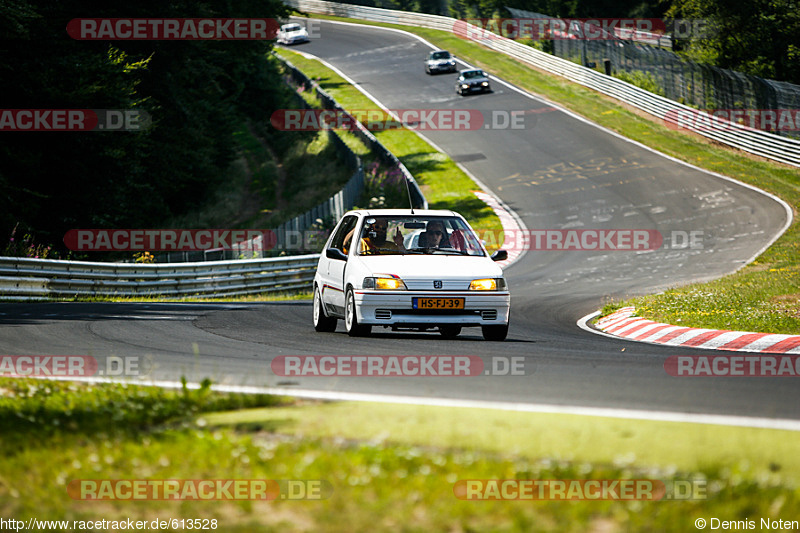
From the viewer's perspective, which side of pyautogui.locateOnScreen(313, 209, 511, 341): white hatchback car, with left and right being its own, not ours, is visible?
front

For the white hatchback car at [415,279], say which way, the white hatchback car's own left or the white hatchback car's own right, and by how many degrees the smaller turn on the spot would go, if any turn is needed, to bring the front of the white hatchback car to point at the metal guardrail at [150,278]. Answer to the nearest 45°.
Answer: approximately 135° to the white hatchback car's own right

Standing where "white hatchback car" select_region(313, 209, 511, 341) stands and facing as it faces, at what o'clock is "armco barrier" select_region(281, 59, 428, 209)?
The armco barrier is roughly at 6 o'clock from the white hatchback car.
